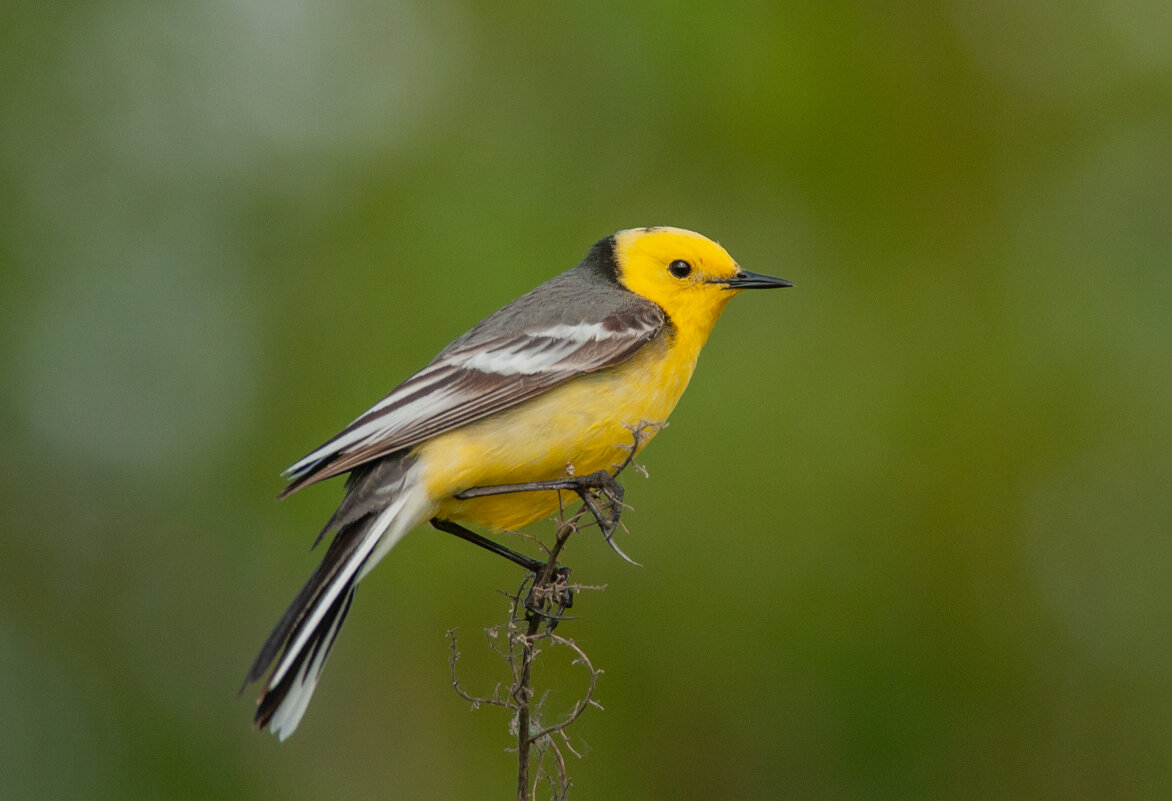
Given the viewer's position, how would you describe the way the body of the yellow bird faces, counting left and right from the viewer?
facing to the right of the viewer
